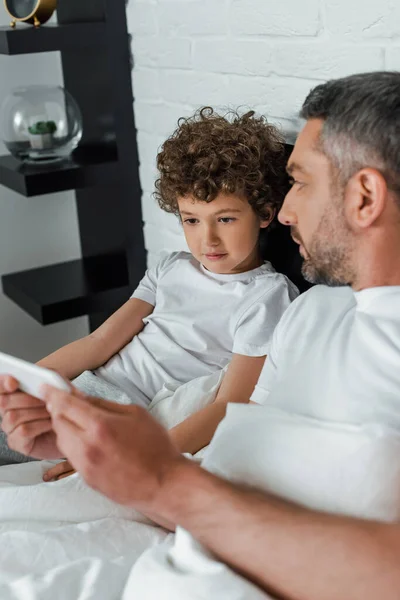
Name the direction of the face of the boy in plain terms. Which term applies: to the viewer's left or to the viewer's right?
to the viewer's left

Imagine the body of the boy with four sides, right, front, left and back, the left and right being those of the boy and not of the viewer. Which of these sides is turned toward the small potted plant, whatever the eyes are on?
right

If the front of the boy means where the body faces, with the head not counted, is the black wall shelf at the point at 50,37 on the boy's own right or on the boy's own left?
on the boy's own right

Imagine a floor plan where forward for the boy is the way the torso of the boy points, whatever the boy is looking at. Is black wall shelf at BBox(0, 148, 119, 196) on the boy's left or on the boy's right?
on the boy's right

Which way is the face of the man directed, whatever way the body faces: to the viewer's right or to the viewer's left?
to the viewer's left
